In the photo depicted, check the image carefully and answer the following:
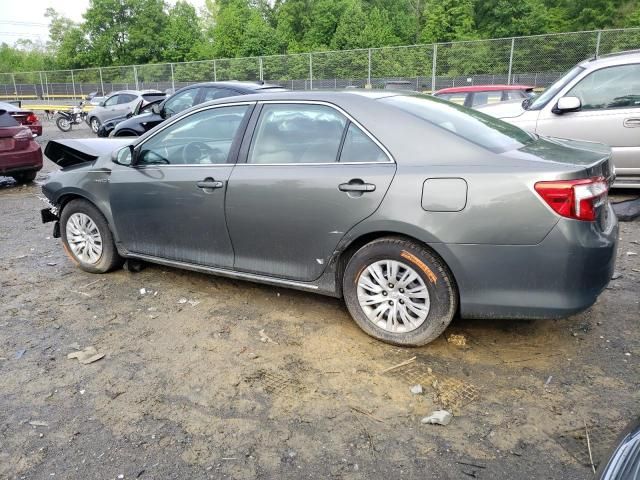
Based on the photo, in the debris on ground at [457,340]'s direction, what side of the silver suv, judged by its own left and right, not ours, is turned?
left

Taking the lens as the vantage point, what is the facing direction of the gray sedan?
facing away from the viewer and to the left of the viewer

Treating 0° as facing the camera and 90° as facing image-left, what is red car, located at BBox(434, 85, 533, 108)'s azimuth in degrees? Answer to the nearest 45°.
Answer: approximately 90°

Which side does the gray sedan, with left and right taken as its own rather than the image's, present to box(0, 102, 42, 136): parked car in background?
front

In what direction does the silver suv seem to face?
to the viewer's left

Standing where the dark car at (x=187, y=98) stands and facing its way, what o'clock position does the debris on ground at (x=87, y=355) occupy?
The debris on ground is roughly at 9 o'clock from the dark car.

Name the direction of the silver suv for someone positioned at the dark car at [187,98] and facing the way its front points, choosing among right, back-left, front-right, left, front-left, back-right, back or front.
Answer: back-left

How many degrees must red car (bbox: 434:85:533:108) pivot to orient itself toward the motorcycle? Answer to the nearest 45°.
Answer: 0° — it already faces it

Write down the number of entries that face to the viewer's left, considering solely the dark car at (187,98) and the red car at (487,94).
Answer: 2

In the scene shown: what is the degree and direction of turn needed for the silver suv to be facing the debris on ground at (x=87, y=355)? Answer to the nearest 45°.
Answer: approximately 45° to its left

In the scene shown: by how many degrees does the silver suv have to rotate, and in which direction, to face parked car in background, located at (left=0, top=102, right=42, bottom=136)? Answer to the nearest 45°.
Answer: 0° — it already faces it

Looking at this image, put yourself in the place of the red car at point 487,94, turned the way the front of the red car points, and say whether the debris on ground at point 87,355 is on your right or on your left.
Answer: on your left

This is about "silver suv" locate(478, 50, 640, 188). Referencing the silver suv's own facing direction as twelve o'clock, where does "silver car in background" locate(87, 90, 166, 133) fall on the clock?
The silver car in background is roughly at 1 o'clock from the silver suv.

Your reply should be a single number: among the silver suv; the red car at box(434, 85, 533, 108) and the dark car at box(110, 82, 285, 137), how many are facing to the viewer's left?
3

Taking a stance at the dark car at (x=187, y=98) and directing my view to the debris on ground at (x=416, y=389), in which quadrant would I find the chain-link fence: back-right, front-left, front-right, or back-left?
back-left

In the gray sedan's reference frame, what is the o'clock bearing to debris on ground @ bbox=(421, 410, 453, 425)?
The debris on ground is roughly at 7 o'clock from the gray sedan.

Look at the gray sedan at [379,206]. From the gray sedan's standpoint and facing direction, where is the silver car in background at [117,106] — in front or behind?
in front

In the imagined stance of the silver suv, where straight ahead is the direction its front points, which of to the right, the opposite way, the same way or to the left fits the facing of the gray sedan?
the same way

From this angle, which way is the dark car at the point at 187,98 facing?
to the viewer's left

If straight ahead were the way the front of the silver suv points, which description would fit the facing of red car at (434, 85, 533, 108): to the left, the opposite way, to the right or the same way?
the same way
